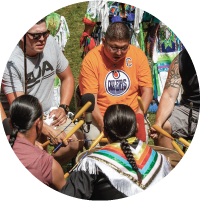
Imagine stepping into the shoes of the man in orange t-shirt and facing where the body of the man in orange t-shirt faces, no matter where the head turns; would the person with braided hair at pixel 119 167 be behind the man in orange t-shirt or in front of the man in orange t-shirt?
in front

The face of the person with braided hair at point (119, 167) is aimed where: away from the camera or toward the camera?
away from the camera

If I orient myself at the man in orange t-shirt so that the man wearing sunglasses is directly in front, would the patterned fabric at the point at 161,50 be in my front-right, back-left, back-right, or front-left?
back-right

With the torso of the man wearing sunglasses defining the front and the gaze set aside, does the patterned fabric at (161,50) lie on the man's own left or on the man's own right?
on the man's own left

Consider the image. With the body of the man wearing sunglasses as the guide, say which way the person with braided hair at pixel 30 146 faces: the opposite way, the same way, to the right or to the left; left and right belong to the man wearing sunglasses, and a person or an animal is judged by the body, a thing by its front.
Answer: to the left

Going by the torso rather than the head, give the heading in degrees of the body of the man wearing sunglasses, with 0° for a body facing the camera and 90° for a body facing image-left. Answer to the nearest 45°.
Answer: approximately 315°

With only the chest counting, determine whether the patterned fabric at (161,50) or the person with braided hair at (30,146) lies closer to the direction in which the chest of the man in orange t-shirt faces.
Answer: the person with braided hair

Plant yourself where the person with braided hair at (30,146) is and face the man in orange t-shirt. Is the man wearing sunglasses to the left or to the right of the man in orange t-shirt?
left

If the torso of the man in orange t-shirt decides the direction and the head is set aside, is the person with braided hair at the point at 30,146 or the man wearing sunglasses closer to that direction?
the person with braided hair

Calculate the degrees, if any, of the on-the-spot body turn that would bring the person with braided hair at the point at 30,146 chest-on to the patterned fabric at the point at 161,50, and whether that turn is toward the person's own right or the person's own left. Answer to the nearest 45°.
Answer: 0° — they already face it

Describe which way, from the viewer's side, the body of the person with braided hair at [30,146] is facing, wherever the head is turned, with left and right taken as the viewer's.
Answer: facing away from the viewer and to the right of the viewer

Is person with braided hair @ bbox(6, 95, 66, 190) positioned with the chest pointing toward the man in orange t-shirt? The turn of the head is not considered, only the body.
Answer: yes

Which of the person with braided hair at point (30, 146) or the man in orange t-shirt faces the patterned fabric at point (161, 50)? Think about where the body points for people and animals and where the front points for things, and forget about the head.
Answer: the person with braided hair

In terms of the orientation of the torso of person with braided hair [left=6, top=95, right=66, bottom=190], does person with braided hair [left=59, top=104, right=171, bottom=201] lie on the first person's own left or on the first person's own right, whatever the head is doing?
on the first person's own right
